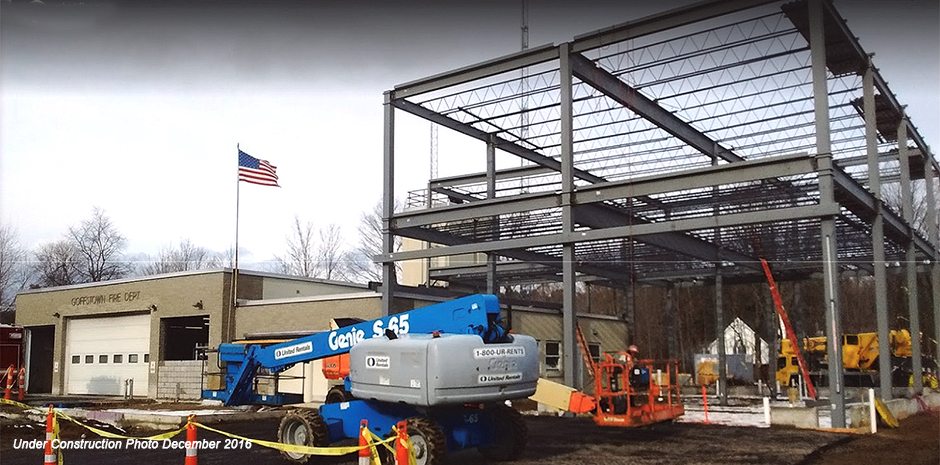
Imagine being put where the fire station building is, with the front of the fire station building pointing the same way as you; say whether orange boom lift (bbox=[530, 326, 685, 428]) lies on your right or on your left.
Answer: on your left

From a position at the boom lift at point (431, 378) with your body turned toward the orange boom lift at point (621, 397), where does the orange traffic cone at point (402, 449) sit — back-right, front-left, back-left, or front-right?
back-right

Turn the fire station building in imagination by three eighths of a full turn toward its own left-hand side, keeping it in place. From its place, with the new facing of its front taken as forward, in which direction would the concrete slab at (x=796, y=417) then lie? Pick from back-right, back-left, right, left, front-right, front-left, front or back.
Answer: front-right

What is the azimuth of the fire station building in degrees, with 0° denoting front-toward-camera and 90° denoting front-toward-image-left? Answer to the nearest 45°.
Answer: approximately 45°

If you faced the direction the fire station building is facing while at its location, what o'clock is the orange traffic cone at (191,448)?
The orange traffic cone is roughly at 10 o'clock from the fire station building.
